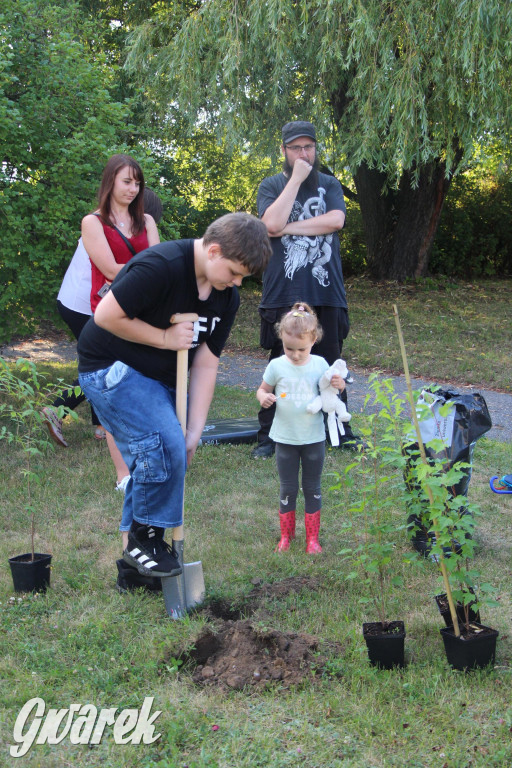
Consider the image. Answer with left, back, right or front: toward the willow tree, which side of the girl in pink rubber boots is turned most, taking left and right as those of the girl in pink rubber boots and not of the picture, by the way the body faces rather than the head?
back

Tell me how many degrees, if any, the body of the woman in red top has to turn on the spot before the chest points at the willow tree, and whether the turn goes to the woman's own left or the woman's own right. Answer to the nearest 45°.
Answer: approximately 90° to the woman's own left

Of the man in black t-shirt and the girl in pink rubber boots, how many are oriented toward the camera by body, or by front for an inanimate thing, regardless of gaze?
2

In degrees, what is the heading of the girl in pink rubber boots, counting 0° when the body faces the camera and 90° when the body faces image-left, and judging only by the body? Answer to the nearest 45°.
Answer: approximately 0°

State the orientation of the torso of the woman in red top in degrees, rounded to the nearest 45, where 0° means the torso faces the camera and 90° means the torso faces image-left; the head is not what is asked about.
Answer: approximately 315°

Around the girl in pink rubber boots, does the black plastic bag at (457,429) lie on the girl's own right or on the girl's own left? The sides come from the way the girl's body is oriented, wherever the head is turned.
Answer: on the girl's own left
